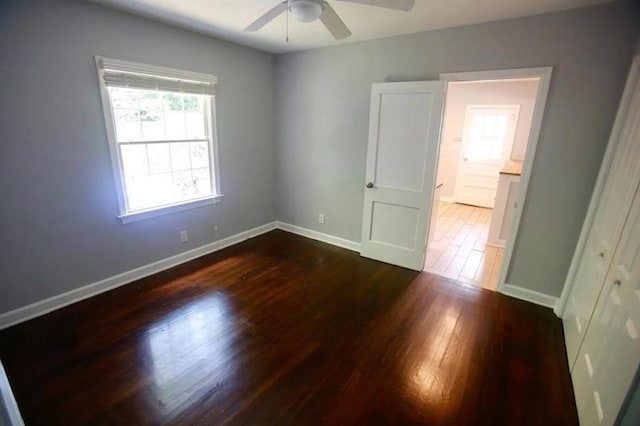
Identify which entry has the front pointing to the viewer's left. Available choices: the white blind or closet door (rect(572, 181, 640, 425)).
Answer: the closet door

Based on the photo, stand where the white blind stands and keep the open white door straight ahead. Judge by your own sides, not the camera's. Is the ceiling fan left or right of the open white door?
right

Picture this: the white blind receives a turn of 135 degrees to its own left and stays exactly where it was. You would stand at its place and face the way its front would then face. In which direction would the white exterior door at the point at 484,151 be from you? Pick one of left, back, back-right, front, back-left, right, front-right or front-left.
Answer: right

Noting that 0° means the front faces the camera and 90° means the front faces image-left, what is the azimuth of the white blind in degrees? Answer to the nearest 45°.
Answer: approximately 315°

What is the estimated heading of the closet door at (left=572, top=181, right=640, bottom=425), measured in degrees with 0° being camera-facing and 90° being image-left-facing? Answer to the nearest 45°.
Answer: approximately 90°

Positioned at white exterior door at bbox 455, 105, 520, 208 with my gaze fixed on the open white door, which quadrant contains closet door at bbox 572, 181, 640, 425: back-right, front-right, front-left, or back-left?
front-left

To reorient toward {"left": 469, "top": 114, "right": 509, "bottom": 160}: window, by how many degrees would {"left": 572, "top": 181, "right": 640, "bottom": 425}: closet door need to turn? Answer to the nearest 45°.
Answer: approximately 45° to its right

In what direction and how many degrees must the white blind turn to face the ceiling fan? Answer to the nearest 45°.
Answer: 0° — it already faces it

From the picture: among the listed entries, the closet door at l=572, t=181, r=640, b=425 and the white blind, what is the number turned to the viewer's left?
1

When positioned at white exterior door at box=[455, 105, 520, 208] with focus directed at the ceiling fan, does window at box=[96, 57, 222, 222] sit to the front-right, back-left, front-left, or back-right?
front-right

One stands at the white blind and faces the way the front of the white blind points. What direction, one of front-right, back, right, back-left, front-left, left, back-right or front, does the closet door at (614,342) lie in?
front
